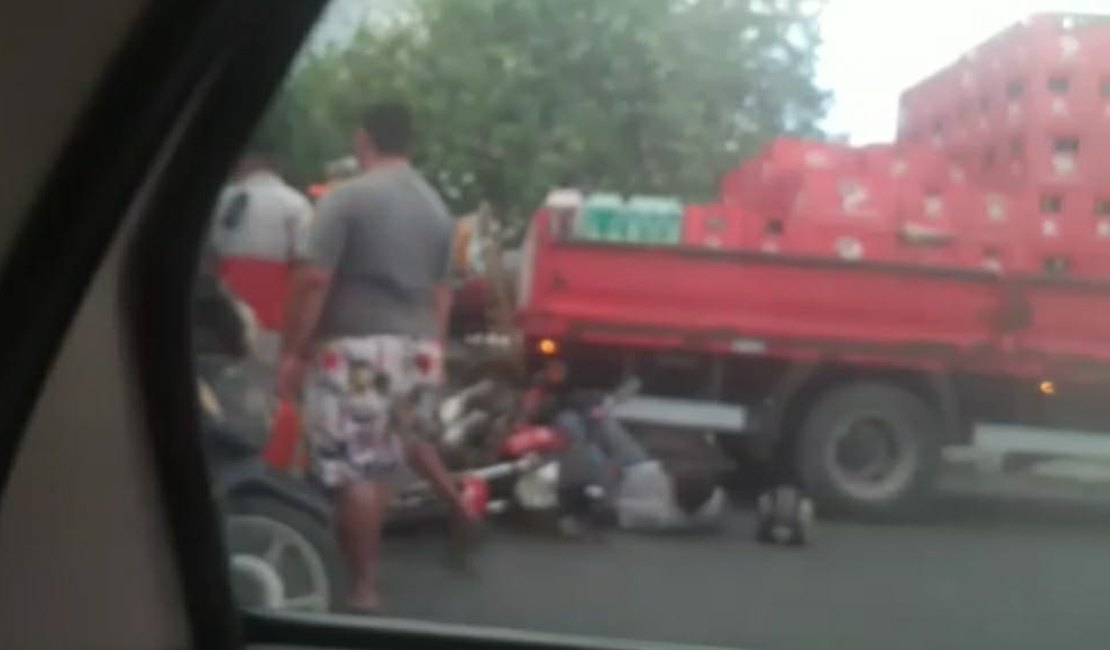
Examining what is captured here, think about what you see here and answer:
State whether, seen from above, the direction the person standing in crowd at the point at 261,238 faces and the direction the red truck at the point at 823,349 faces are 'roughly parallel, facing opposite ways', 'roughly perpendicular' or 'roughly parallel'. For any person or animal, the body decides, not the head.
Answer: roughly perpendicular

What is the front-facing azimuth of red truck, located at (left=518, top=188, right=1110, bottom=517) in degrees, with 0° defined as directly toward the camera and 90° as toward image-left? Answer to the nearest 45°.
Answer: approximately 270°

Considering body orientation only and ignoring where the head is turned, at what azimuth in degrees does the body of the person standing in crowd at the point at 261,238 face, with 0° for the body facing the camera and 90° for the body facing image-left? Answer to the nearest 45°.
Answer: approximately 180°

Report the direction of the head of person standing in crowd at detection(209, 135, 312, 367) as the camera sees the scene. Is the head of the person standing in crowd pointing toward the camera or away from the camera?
away from the camera

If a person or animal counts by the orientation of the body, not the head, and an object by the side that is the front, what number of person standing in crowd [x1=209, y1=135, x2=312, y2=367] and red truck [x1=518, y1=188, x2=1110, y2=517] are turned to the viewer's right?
1

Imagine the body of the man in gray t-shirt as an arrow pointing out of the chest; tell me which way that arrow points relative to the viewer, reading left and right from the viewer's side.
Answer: facing away from the viewer and to the left of the viewer

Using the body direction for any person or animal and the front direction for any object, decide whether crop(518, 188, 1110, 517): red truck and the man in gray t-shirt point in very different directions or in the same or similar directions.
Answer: very different directions
